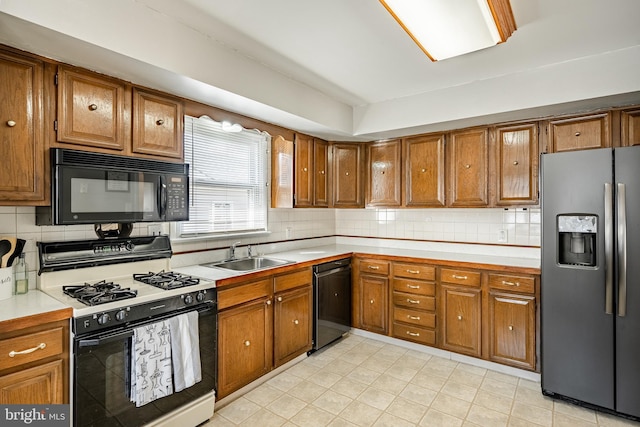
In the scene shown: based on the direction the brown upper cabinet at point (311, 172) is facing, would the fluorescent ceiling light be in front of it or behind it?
in front

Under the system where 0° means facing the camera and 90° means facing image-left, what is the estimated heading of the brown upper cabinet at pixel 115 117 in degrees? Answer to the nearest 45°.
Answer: approximately 315°

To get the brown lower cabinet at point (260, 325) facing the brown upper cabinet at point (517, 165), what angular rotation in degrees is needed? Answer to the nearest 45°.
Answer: approximately 45° to its left

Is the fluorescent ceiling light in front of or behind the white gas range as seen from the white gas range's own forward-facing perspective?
in front

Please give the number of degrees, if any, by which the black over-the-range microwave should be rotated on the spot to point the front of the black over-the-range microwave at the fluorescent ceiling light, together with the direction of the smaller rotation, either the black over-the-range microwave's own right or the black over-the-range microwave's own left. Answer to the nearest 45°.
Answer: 0° — it already faces it

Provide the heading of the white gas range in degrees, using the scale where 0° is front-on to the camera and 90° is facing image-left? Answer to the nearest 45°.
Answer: approximately 315°

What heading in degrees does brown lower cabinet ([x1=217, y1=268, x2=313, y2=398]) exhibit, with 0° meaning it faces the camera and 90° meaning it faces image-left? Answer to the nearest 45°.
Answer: approximately 315°

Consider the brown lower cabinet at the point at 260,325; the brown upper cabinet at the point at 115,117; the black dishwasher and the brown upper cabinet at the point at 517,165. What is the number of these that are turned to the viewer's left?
0

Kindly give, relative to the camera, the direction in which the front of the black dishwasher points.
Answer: facing the viewer and to the right of the viewer

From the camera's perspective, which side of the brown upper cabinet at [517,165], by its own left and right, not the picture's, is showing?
front

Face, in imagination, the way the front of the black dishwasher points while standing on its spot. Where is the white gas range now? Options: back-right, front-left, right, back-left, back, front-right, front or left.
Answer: right
